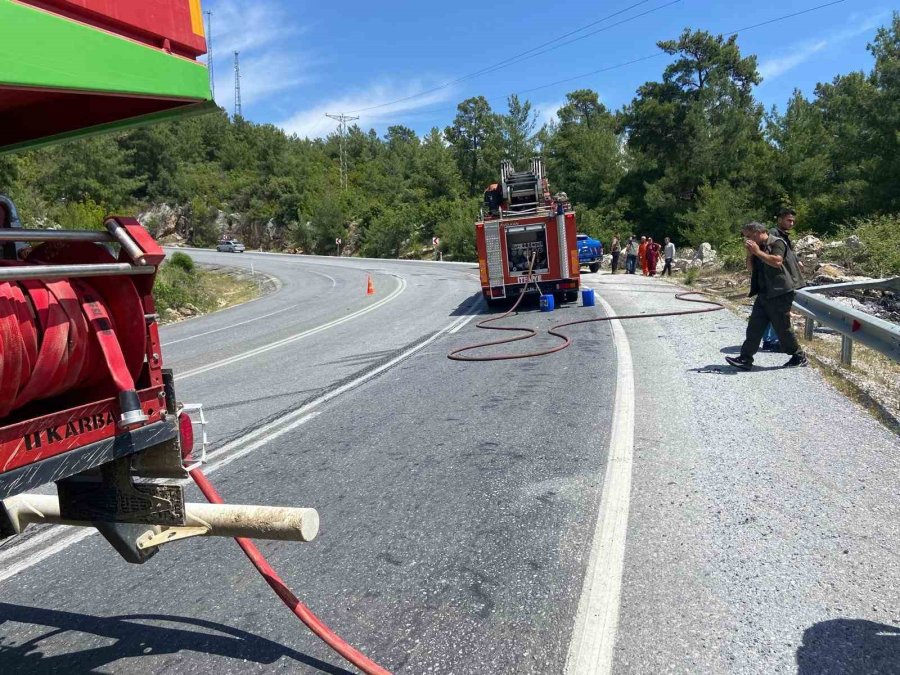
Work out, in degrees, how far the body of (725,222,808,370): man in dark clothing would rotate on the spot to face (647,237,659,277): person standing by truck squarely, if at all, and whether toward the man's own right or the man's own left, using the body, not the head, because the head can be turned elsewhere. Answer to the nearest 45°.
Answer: approximately 90° to the man's own right

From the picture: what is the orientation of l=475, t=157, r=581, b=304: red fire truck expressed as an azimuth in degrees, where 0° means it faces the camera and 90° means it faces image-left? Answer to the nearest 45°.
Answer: approximately 180°

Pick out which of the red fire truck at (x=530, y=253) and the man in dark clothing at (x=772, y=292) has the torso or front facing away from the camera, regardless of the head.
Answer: the red fire truck

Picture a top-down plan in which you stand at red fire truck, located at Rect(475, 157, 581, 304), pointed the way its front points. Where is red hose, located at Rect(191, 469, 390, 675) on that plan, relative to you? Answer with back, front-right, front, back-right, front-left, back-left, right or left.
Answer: back

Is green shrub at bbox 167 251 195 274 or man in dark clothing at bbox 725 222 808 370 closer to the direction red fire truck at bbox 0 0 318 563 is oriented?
the green shrub

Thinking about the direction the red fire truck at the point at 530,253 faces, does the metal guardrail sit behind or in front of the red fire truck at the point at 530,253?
behind

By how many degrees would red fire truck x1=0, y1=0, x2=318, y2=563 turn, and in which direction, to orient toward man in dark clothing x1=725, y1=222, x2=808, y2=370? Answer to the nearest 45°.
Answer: approximately 90° to its right

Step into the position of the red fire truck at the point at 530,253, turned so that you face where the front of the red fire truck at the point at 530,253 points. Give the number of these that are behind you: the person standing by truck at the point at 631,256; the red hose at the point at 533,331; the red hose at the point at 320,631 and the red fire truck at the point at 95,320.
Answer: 3
